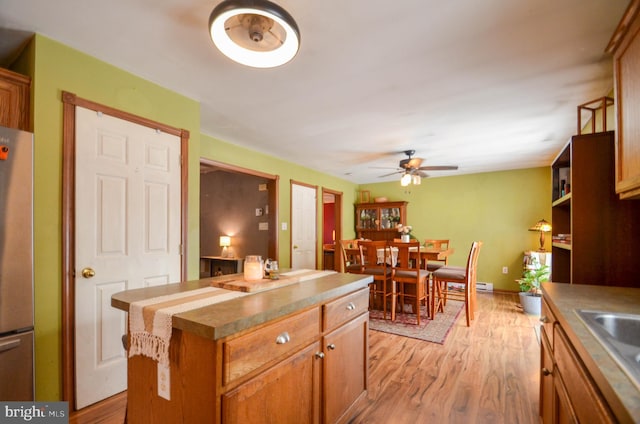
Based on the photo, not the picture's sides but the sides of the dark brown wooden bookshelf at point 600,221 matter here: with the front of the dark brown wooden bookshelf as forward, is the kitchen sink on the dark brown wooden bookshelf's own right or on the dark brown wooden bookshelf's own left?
on the dark brown wooden bookshelf's own left

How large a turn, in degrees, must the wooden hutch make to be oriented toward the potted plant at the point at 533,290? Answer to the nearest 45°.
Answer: approximately 45° to its left

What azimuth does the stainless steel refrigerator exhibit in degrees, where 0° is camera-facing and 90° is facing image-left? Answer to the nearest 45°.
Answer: approximately 315°

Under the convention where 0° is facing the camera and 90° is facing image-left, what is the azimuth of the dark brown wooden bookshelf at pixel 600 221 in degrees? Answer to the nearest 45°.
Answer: approximately 90°

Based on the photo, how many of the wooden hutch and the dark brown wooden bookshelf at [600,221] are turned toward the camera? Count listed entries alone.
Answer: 1

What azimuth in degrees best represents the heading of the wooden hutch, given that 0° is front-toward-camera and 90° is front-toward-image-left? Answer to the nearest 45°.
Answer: approximately 0°

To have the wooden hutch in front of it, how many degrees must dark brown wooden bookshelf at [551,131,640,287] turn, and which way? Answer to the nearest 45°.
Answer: approximately 45° to its right
